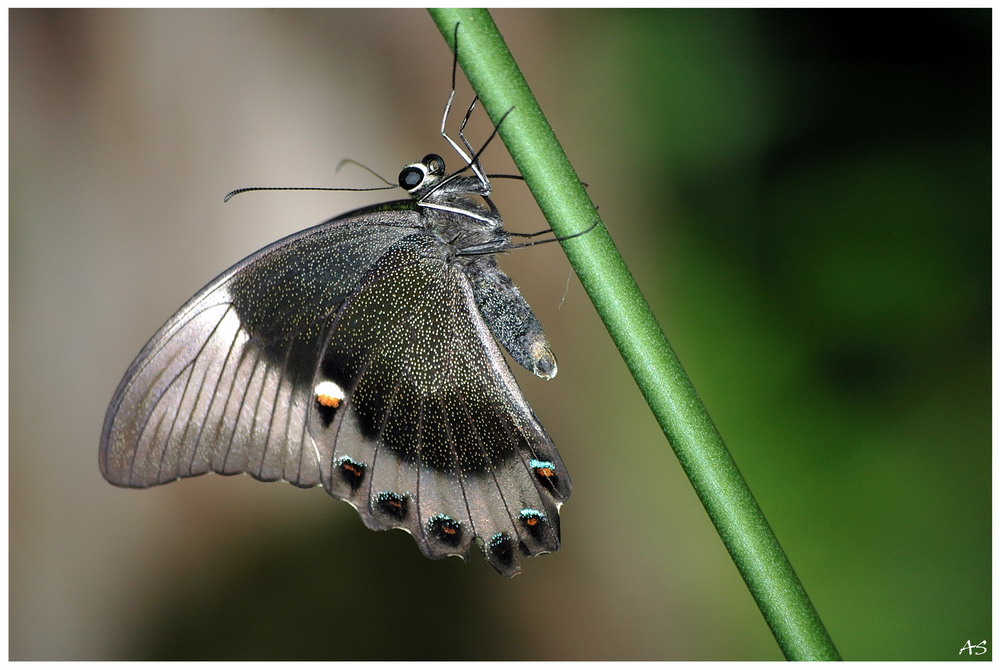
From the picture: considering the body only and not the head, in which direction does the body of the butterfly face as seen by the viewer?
to the viewer's left
